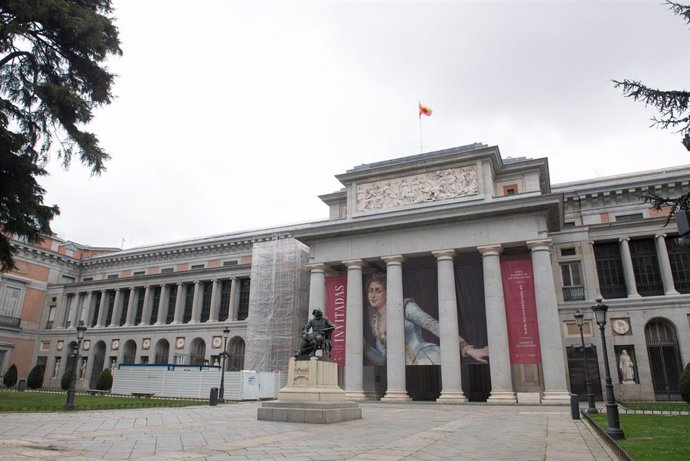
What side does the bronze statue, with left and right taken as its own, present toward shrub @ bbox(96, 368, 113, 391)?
right

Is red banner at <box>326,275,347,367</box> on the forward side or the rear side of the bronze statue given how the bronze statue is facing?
on the rear side

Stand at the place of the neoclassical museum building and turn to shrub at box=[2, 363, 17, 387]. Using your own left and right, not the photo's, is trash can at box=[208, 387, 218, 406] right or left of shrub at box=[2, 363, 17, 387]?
left

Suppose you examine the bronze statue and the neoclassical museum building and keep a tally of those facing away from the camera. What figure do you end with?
0

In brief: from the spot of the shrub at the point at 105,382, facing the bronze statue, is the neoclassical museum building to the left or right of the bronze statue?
left

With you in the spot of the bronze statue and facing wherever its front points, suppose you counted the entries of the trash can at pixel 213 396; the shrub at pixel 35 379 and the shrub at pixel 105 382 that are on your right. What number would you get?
3

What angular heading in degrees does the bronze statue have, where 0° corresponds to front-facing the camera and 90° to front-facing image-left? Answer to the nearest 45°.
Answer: approximately 45°

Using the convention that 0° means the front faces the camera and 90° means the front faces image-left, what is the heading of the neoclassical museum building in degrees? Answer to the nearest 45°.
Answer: approximately 45°

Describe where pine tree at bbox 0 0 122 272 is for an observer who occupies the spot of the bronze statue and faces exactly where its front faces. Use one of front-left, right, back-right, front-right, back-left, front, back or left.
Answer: front-right

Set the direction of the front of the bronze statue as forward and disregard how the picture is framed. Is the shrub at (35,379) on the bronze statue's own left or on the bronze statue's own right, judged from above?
on the bronze statue's own right

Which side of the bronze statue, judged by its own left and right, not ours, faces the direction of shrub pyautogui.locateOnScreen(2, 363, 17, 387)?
right

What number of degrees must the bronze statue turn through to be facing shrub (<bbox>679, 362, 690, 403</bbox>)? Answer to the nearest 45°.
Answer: approximately 135° to its left
